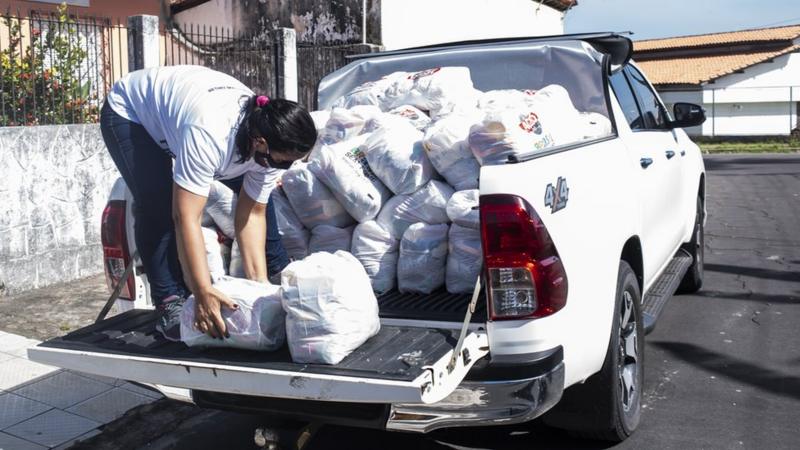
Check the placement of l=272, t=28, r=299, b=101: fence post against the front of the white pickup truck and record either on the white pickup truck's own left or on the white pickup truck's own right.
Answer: on the white pickup truck's own left

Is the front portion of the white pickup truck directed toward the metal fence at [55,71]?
no

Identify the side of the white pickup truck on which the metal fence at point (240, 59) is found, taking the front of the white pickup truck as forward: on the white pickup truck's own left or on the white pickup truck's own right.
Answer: on the white pickup truck's own left

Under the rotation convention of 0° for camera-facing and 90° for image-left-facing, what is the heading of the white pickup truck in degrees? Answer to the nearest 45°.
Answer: approximately 225°
